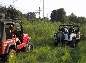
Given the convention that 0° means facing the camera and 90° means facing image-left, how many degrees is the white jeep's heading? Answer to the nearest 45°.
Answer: approximately 225°

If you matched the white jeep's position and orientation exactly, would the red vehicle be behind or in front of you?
behind

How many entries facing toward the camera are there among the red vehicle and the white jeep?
0
